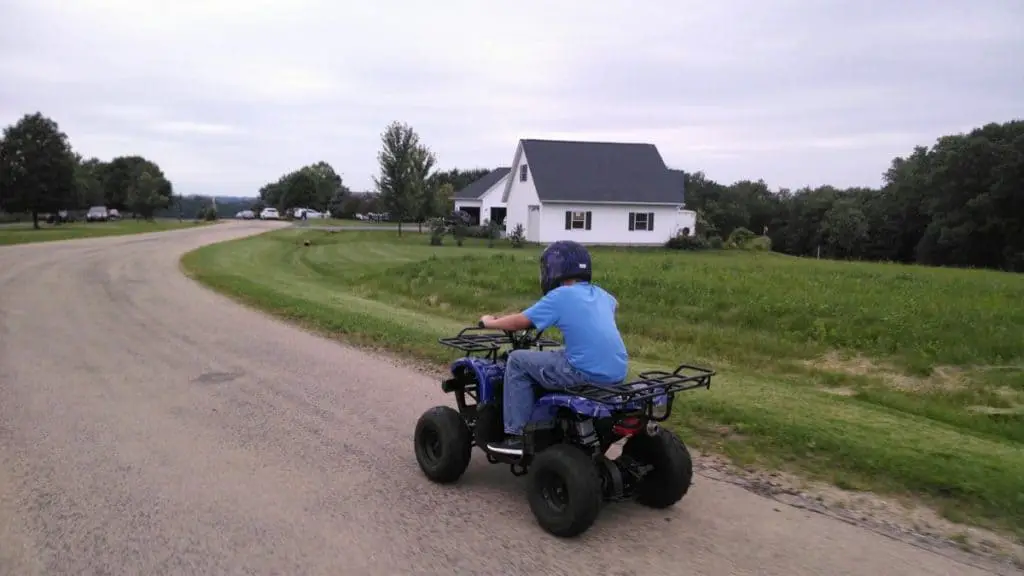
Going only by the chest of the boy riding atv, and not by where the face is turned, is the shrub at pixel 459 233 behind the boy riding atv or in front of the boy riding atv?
in front

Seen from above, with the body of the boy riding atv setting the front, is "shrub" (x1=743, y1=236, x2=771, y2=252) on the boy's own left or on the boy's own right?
on the boy's own right

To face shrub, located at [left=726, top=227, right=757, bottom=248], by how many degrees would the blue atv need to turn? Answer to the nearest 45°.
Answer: approximately 45° to its right

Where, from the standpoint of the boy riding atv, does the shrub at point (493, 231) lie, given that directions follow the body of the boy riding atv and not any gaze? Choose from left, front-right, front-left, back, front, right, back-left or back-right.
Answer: front-right

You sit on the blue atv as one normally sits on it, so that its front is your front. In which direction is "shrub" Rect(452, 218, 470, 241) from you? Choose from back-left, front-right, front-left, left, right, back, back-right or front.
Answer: front-right

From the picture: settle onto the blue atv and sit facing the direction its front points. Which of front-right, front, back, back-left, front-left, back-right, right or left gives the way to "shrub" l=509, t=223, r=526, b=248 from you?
front-right

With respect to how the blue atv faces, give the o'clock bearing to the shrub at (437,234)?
The shrub is roughly at 1 o'clock from the blue atv.

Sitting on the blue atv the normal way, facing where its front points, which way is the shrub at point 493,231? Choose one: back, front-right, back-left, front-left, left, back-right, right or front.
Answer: front-right

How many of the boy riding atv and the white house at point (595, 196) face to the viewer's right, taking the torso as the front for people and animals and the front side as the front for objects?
0

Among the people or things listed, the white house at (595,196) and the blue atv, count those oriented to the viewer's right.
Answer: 0

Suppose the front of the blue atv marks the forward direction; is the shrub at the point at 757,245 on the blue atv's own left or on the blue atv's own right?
on the blue atv's own right

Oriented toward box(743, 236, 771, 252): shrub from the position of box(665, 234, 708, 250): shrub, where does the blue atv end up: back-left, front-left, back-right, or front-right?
back-right
